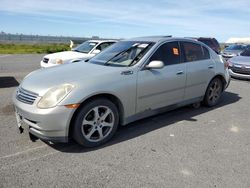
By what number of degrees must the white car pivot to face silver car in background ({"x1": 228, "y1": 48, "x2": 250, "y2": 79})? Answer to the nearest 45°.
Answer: approximately 135° to its left

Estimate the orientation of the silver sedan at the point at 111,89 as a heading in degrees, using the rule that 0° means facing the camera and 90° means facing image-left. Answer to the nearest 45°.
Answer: approximately 45°

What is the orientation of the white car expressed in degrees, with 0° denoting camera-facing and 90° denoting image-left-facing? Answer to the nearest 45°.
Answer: approximately 45°

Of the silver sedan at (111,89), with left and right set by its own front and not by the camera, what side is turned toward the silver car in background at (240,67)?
back
